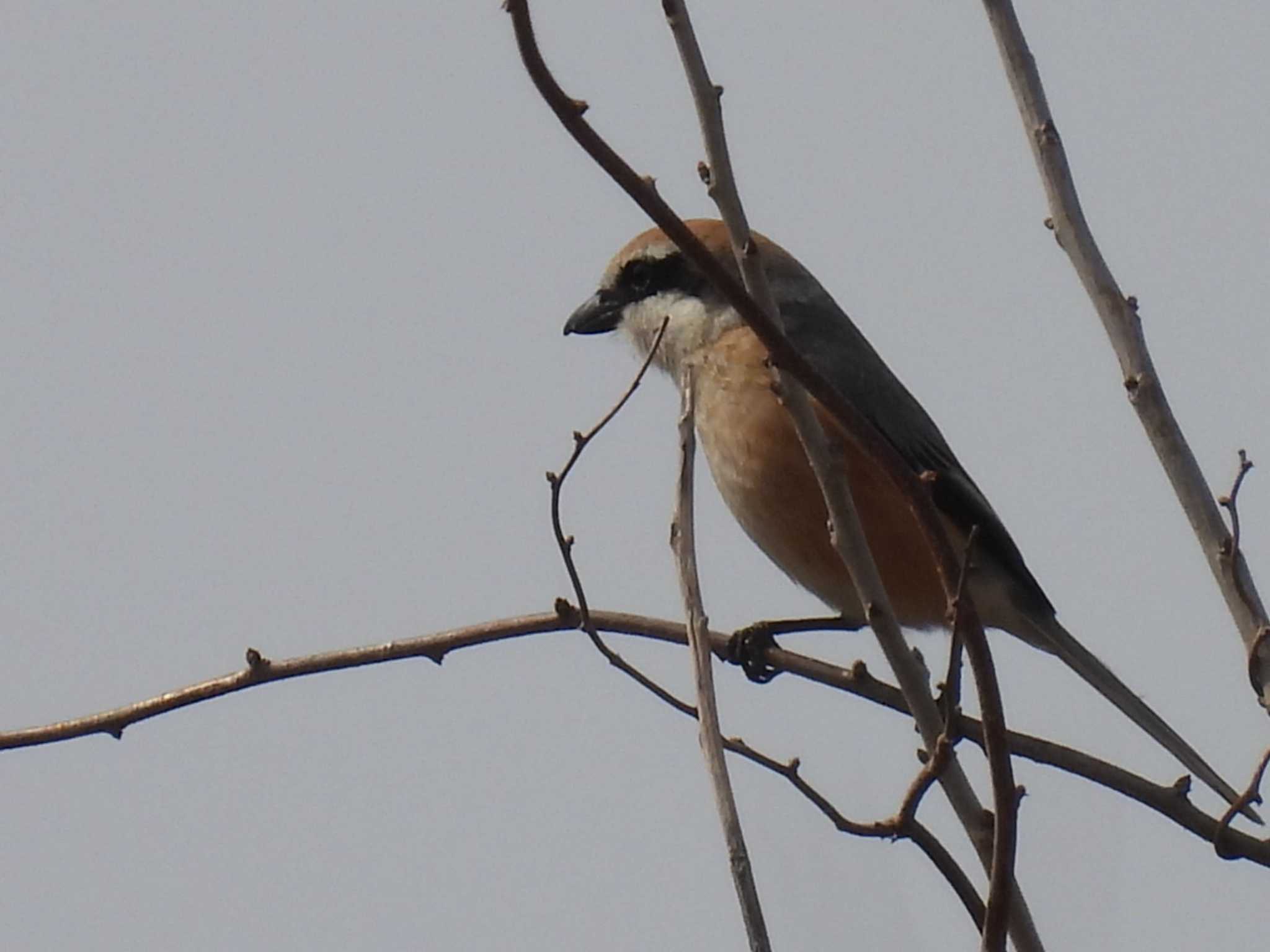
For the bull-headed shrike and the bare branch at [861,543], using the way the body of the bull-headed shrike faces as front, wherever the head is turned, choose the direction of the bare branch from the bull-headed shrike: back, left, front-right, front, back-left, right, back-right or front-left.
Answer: left

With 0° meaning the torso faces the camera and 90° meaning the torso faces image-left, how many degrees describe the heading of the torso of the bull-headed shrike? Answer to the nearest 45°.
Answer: approximately 90°

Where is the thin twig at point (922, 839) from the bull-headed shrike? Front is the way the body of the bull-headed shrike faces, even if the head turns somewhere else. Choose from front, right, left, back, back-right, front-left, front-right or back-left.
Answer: left

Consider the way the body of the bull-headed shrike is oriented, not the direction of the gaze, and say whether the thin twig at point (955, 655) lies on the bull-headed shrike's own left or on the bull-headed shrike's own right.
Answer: on the bull-headed shrike's own left
